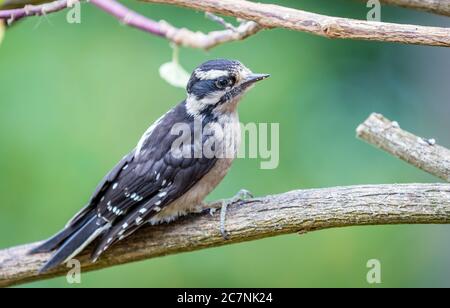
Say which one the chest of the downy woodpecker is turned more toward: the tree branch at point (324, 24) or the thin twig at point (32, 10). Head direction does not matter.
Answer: the tree branch

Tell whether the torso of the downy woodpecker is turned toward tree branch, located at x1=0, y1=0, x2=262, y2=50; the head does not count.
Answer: no

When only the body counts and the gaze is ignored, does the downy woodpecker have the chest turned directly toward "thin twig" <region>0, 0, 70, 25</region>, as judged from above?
no

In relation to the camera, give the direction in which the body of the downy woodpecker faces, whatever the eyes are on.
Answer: to the viewer's right

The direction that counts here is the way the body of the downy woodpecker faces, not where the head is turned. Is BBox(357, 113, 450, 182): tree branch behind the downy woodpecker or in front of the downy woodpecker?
in front

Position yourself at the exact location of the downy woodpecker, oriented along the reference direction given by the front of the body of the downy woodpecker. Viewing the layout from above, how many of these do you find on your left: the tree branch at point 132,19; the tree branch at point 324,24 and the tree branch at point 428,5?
0

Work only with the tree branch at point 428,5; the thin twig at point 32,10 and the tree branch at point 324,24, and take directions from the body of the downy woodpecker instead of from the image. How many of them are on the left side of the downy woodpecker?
0
